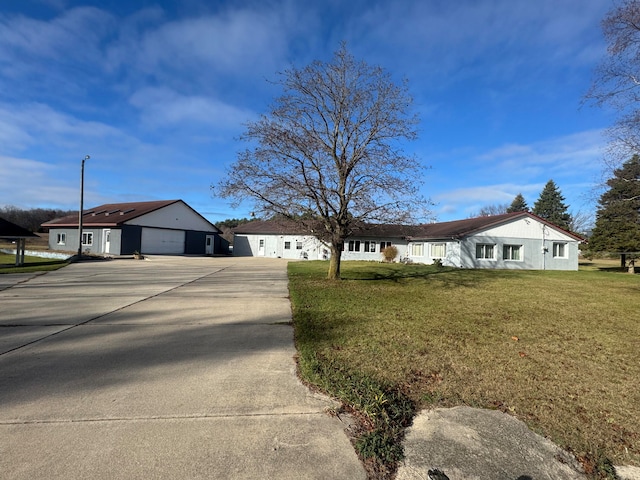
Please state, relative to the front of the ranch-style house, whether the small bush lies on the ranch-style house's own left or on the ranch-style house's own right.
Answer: on the ranch-style house's own right

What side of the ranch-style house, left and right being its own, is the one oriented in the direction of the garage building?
right

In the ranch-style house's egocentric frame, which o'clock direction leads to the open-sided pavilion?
The open-sided pavilion is roughly at 2 o'clock from the ranch-style house.

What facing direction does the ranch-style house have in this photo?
toward the camera
